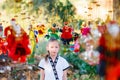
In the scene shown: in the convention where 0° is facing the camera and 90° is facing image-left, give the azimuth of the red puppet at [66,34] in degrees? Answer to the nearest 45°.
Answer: approximately 0°

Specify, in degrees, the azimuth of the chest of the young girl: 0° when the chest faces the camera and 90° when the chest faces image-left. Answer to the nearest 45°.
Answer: approximately 0°

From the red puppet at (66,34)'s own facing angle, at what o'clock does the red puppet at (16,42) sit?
the red puppet at (16,42) is roughly at 3 o'clock from the red puppet at (66,34).
